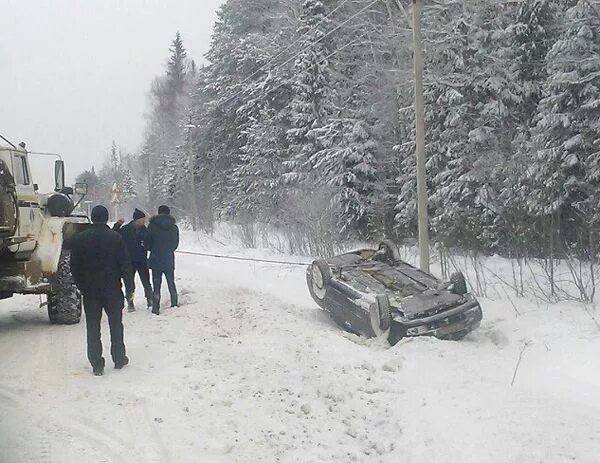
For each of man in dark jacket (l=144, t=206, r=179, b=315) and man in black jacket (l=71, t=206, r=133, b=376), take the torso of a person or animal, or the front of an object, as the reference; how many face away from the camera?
2

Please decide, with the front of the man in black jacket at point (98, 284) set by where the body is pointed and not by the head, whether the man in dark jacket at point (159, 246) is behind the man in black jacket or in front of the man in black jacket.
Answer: in front

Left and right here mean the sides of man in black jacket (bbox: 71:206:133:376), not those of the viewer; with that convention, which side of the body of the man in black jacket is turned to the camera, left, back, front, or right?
back

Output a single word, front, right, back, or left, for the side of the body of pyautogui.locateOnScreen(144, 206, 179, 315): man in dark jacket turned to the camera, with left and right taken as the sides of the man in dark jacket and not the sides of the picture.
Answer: back

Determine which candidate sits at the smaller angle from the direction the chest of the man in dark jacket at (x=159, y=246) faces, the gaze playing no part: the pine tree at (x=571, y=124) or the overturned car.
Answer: the pine tree

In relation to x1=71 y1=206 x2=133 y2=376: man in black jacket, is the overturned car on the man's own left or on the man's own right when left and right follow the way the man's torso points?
on the man's own right

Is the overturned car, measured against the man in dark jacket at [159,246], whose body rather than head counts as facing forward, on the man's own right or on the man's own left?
on the man's own right

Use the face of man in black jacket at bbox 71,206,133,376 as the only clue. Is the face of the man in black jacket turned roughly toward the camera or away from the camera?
away from the camera
